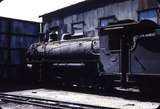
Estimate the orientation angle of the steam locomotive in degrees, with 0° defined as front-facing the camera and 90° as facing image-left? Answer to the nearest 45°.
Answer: approximately 135°

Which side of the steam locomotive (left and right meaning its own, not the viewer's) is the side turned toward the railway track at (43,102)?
left
